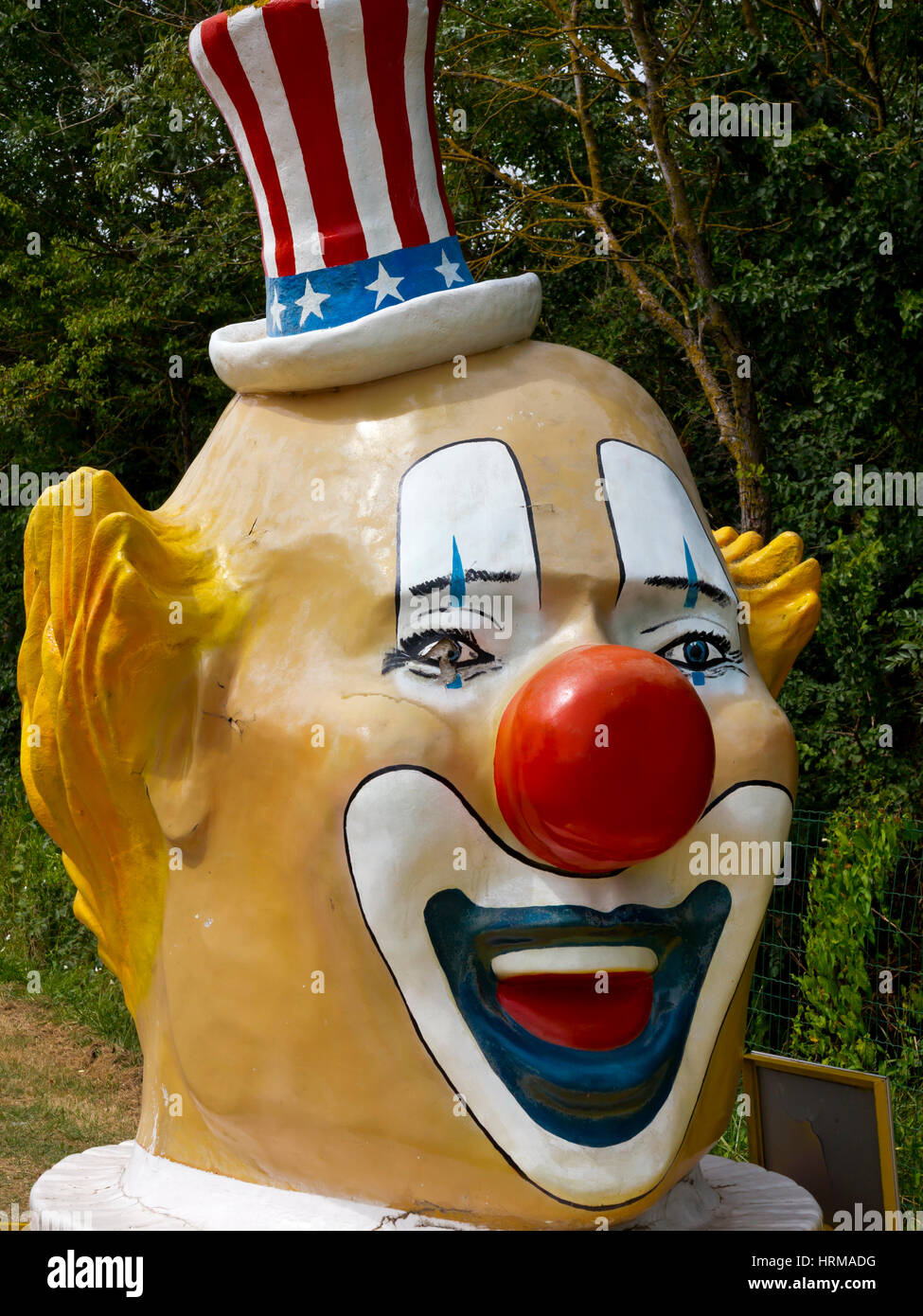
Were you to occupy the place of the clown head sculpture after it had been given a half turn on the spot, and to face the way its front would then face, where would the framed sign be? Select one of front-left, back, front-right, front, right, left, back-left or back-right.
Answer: right

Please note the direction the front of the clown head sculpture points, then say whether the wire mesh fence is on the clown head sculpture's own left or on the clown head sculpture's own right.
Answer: on the clown head sculpture's own left

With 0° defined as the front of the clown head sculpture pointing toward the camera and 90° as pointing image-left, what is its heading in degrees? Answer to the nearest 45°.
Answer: approximately 315°
